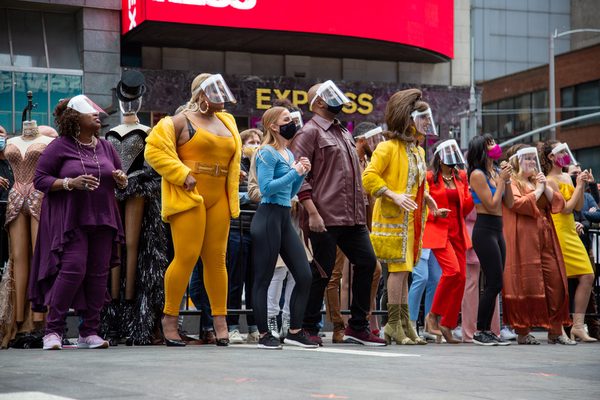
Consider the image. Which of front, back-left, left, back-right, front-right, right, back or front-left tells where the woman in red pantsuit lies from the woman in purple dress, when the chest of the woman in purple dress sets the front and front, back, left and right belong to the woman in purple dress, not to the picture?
front-left

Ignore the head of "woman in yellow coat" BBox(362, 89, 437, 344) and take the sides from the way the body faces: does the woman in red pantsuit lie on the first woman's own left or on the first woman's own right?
on the first woman's own left

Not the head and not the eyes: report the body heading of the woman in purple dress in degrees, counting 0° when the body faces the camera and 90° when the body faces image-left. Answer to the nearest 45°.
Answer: approximately 315°

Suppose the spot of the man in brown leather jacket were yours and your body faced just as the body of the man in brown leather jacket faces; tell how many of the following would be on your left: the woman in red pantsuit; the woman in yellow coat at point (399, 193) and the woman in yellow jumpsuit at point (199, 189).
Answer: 2

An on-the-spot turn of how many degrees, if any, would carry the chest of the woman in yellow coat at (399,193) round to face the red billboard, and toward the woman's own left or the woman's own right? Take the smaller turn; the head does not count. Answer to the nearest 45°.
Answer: approximately 135° to the woman's own left

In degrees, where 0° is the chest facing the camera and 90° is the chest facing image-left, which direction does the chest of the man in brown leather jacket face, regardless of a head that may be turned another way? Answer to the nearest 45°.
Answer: approximately 315°

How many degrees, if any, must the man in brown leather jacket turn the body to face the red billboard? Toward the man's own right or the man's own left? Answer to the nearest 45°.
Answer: approximately 135° to the man's own left

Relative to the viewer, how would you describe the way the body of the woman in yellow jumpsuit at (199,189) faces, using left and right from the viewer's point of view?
facing the viewer and to the right of the viewer

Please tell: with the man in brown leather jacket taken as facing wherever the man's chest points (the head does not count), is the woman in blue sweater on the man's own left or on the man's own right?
on the man's own right

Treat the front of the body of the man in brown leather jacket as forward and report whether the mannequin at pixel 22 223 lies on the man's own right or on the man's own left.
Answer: on the man's own right

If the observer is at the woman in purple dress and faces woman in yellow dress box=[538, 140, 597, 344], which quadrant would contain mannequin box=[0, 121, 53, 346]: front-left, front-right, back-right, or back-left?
back-left

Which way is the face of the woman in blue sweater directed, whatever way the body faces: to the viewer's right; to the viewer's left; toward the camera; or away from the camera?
to the viewer's right

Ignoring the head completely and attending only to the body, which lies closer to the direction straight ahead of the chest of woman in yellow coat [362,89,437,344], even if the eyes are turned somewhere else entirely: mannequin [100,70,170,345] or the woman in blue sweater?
the woman in blue sweater

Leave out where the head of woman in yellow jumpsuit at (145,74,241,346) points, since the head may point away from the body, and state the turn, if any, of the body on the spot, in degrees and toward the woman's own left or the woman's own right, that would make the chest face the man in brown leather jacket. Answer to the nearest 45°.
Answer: approximately 45° to the woman's own left
